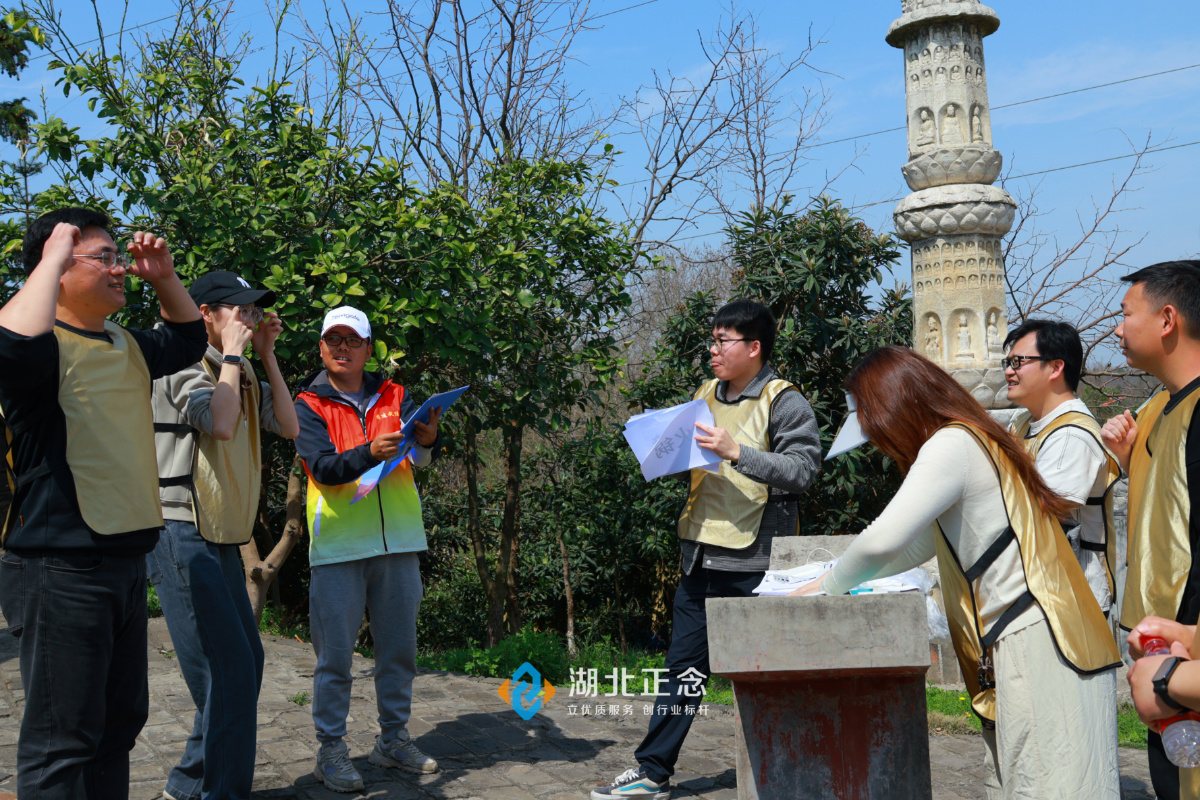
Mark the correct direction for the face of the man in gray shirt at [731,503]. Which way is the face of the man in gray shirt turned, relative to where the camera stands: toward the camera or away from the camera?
toward the camera

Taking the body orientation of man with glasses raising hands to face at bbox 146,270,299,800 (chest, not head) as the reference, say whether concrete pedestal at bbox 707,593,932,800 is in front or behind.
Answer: in front

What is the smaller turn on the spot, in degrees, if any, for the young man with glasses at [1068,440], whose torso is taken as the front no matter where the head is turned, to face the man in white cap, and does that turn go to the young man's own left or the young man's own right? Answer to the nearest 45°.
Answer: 0° — they already face them

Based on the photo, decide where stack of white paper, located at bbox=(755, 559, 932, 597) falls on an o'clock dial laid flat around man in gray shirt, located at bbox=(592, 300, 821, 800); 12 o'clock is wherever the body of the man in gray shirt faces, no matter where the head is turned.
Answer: The stack of white paper is roughly at 10 o'clock from the man in gray shirt.

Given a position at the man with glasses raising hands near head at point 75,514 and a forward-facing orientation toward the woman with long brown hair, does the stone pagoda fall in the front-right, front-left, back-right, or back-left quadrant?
front-left

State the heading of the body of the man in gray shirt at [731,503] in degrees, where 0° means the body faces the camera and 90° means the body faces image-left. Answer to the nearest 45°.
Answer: approximately 45°

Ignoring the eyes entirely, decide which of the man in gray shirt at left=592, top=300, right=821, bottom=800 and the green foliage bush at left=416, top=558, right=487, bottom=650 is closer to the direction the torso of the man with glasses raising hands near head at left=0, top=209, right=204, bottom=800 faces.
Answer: the man in gray shirt

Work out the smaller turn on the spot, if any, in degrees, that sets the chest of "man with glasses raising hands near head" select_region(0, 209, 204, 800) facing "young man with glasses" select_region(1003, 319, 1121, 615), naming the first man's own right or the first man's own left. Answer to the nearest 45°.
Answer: approximately 45° to the first man's own left

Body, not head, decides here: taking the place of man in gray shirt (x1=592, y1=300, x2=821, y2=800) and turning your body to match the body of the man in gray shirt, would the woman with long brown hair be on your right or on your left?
on your left

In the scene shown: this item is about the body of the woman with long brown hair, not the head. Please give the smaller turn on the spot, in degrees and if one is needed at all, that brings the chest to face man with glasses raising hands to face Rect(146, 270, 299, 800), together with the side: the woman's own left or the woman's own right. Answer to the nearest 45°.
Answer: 0° — they already face them

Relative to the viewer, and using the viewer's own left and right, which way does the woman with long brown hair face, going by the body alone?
facing to the left of the viewer

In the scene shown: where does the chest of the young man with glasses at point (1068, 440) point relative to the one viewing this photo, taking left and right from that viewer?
facing to the left of the viewer
